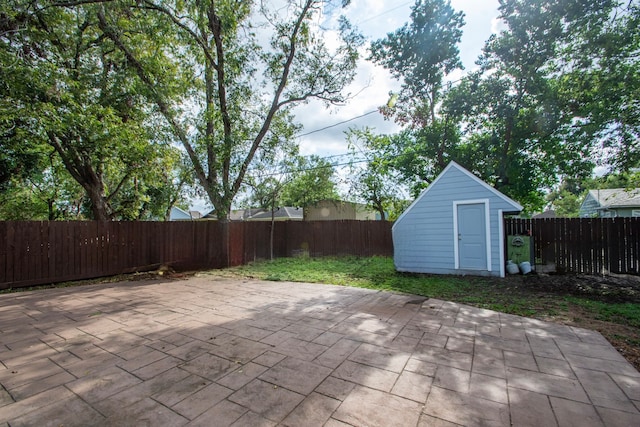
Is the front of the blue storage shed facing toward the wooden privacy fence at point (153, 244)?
no

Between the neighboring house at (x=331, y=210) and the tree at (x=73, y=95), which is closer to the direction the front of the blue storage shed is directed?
the tree

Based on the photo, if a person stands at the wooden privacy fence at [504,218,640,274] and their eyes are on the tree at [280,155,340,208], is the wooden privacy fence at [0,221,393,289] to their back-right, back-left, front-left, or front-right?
front-left

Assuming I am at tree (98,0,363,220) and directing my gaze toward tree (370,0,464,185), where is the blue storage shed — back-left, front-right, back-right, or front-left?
front-right

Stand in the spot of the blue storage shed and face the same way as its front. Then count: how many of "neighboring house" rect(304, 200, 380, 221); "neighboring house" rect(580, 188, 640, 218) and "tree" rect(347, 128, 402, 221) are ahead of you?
0

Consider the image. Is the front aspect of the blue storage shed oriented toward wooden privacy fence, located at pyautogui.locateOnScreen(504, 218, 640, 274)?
no

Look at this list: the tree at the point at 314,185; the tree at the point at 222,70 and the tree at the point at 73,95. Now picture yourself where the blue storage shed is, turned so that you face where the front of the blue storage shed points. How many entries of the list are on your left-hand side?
0

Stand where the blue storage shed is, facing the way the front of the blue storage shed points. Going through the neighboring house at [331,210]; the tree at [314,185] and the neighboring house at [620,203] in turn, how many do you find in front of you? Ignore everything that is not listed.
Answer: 0

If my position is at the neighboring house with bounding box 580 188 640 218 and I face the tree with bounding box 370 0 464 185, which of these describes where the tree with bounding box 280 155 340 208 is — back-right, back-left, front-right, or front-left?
front-right

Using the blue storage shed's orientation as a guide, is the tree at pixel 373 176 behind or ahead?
behind

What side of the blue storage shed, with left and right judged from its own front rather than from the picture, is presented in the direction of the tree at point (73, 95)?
right

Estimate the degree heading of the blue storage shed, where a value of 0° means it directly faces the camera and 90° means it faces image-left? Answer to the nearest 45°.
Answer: approximately 0°

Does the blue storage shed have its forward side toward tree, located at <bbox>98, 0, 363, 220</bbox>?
no

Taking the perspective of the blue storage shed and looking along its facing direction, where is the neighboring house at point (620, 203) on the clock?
The neighboring house is roughly at 7 o'clock from the blue storage shed.
